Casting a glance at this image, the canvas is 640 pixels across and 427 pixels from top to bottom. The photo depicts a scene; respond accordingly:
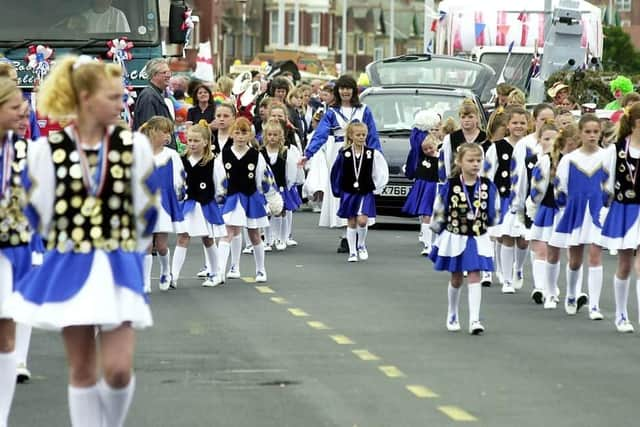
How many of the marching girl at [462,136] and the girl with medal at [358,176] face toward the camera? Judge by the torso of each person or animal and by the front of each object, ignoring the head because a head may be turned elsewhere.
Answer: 2

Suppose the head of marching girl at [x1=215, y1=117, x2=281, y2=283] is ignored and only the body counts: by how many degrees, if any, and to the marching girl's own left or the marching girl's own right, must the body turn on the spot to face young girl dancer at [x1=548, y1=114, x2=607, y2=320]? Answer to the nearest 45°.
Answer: approximately 45° to the marching girl's own left

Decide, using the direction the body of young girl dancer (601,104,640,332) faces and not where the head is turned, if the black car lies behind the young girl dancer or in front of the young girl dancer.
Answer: behind

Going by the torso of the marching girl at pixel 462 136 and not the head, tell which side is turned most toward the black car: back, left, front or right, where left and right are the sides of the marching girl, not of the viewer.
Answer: back

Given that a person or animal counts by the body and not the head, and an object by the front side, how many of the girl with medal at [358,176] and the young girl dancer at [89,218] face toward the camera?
2

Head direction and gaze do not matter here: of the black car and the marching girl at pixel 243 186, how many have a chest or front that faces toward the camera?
2

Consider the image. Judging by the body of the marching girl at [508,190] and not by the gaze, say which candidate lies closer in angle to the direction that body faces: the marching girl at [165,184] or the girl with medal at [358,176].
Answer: the marching girl

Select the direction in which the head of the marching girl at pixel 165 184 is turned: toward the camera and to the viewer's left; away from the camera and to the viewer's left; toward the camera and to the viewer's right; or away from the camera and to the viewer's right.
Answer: toward the camera and to the viewer's right

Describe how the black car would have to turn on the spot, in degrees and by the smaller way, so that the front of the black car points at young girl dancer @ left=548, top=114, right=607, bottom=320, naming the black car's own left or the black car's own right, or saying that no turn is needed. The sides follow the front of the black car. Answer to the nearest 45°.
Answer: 0° — it already faces them

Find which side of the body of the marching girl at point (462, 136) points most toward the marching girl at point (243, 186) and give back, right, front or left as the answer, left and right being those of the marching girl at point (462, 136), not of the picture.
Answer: right
